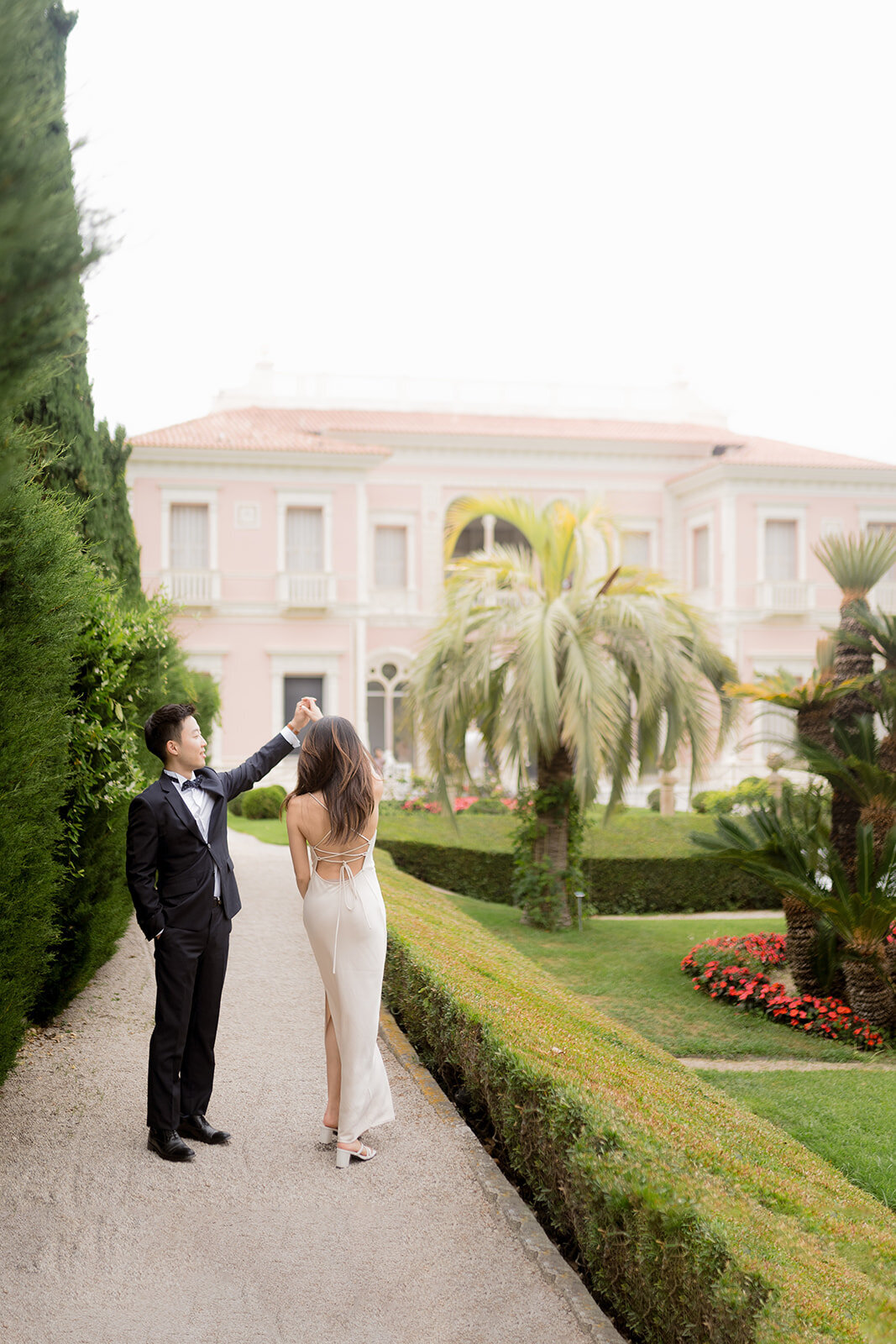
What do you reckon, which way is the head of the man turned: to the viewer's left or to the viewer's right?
to the viewer's right

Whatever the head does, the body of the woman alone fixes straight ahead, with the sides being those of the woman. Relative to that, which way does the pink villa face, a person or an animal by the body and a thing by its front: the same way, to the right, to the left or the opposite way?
the opposite way

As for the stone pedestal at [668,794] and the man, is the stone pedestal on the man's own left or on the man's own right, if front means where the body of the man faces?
on the man's own left

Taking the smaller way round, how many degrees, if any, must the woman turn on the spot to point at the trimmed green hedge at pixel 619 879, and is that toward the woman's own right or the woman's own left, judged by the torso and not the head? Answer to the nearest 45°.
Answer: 0° — they already face it

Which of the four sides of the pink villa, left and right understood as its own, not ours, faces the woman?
front

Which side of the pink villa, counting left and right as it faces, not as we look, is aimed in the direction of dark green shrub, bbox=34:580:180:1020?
front

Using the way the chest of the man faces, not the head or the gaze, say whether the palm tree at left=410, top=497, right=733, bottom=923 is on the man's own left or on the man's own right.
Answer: on the man's own left

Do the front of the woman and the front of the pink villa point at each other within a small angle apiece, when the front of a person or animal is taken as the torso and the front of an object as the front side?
yes

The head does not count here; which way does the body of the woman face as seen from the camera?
away from the camera

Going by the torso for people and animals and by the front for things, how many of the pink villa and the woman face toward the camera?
1

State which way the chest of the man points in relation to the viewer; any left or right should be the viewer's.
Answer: facing the viewer and to the right of the viewer

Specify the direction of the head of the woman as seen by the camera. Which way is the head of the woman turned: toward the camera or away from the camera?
away from the camera

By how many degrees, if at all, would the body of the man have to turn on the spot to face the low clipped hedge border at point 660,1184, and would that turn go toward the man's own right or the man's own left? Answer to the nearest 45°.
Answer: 0° — they already face it

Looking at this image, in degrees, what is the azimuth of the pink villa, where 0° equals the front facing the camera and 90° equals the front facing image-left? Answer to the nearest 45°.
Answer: approximately 0°

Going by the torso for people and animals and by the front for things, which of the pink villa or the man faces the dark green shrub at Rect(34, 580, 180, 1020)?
the pink villa

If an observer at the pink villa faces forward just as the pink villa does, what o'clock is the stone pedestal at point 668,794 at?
The stone pedestal is roughly at 11 o'clock from the pink villa.

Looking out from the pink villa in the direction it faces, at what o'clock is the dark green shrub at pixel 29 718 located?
The dark green shrub is roughly at 12 o'clock from the pink villa.
